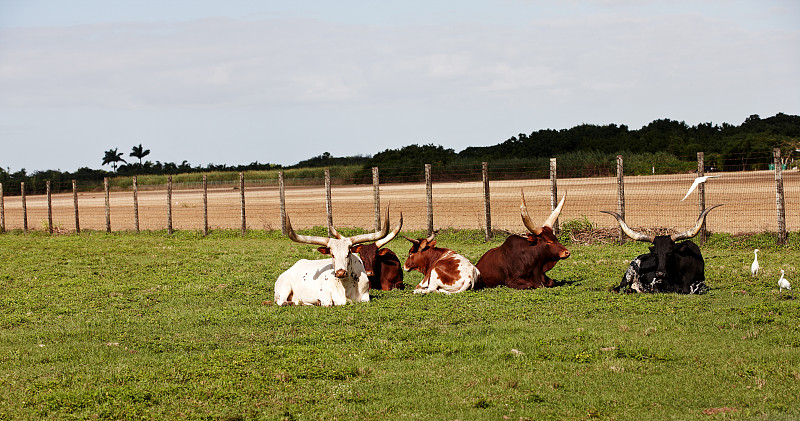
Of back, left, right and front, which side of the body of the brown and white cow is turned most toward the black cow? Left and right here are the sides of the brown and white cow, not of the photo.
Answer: back

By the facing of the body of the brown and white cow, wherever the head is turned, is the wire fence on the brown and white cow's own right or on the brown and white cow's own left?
on the brown and white cow's own right

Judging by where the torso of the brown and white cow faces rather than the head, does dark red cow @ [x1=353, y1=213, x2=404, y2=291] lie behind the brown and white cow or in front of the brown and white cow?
in front

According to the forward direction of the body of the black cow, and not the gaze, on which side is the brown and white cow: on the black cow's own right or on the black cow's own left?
on the black cow's own right

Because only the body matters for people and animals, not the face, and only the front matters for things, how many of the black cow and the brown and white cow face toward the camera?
1

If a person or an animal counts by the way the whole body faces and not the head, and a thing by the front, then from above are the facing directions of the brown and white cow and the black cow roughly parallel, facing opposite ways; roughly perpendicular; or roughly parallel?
roughly perpendicular

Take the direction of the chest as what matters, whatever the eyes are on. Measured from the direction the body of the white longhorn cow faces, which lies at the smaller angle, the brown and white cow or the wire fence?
the brown and white cow

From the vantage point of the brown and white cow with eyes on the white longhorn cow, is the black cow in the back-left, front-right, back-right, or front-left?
back-left

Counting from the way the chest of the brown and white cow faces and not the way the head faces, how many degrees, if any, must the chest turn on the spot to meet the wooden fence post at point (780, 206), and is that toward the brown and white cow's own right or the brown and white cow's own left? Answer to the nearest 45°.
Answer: approximately 135° to the brown and white cow's own right

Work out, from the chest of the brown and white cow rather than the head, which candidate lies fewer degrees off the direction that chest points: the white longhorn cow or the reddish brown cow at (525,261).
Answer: the white longhorn cow

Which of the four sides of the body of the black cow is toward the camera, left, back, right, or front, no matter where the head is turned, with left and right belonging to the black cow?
front

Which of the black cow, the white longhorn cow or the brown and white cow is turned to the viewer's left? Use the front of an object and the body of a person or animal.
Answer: the brown and white cow

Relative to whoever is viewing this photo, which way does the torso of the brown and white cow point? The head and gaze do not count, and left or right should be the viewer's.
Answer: facing to the left of the viewer

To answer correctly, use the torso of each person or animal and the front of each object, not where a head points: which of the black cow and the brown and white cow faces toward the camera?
the black cow
